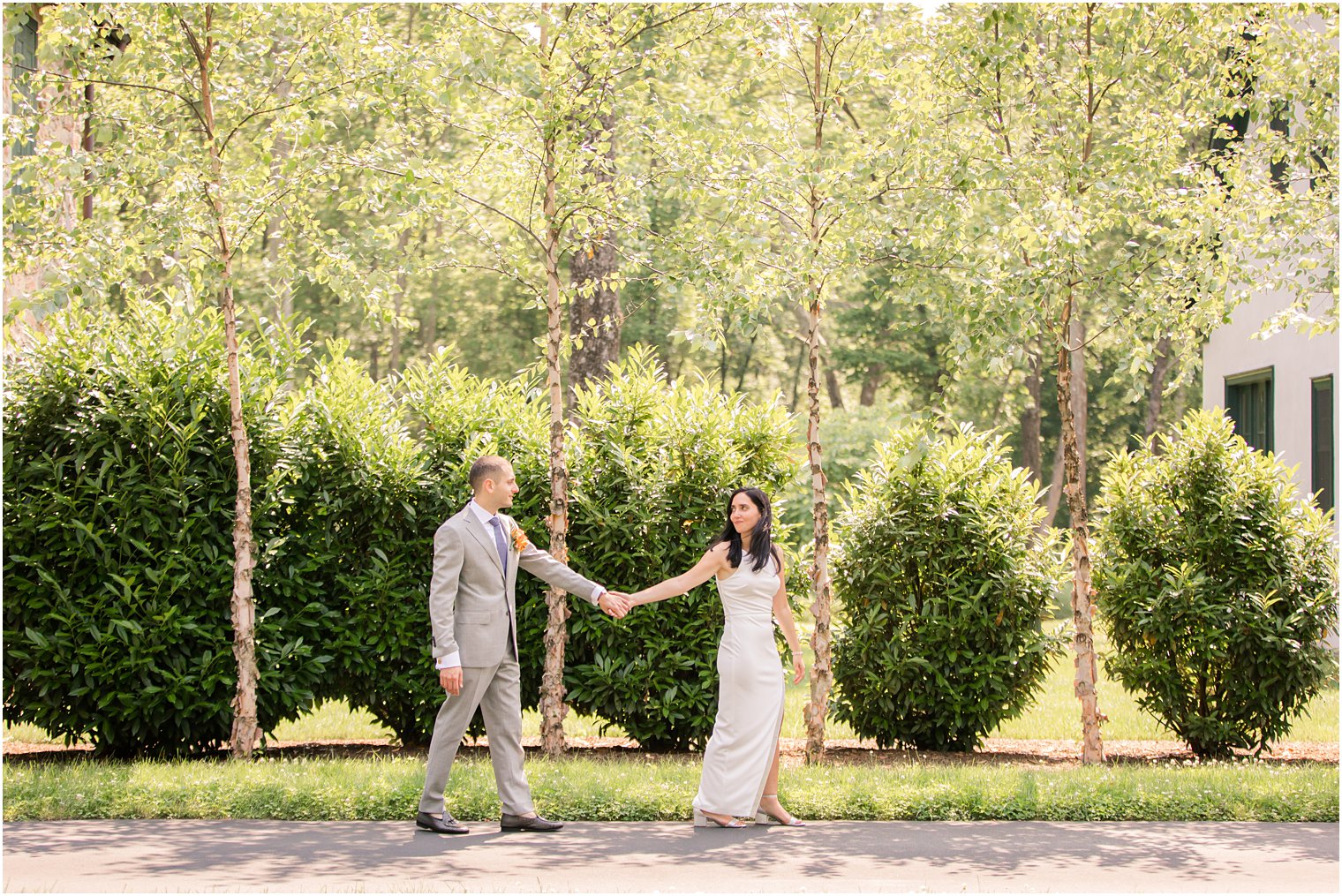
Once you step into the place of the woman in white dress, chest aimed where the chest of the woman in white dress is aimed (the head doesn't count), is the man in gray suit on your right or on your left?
on your right

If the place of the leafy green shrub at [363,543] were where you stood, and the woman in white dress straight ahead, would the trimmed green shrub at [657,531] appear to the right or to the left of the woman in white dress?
left

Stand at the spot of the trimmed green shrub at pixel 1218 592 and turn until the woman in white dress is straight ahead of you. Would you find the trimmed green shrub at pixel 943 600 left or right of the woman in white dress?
right

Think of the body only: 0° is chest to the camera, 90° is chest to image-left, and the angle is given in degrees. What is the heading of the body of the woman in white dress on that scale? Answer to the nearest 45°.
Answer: approximately 315°

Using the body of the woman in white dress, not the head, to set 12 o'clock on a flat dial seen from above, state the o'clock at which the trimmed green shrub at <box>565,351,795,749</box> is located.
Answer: The trimmed green shrub is roughly at 7 o'clock from the woman in white dress.

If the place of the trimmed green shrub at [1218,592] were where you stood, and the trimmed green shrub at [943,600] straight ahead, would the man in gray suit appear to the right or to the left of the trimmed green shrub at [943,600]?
left

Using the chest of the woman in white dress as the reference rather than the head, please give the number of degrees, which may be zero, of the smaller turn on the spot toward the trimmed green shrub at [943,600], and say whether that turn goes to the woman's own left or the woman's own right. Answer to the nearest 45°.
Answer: approximately 90° to the woman's own left

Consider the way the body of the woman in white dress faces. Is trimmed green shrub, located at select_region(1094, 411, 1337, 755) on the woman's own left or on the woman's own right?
on the woman's own left

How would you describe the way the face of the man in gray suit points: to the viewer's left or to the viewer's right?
to the viewer's right
